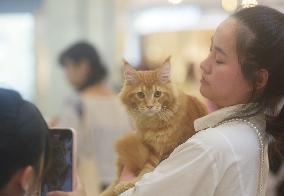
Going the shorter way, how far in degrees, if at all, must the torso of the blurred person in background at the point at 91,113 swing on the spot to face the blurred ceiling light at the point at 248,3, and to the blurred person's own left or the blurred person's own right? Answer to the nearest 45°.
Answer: approximately 180°

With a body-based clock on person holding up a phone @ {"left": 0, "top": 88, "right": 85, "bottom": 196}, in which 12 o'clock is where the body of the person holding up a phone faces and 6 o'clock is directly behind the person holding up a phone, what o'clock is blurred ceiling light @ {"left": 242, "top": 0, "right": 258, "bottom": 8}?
The blurred ceiling light is roughly at 1 o'clock from the person holding up a phone.
